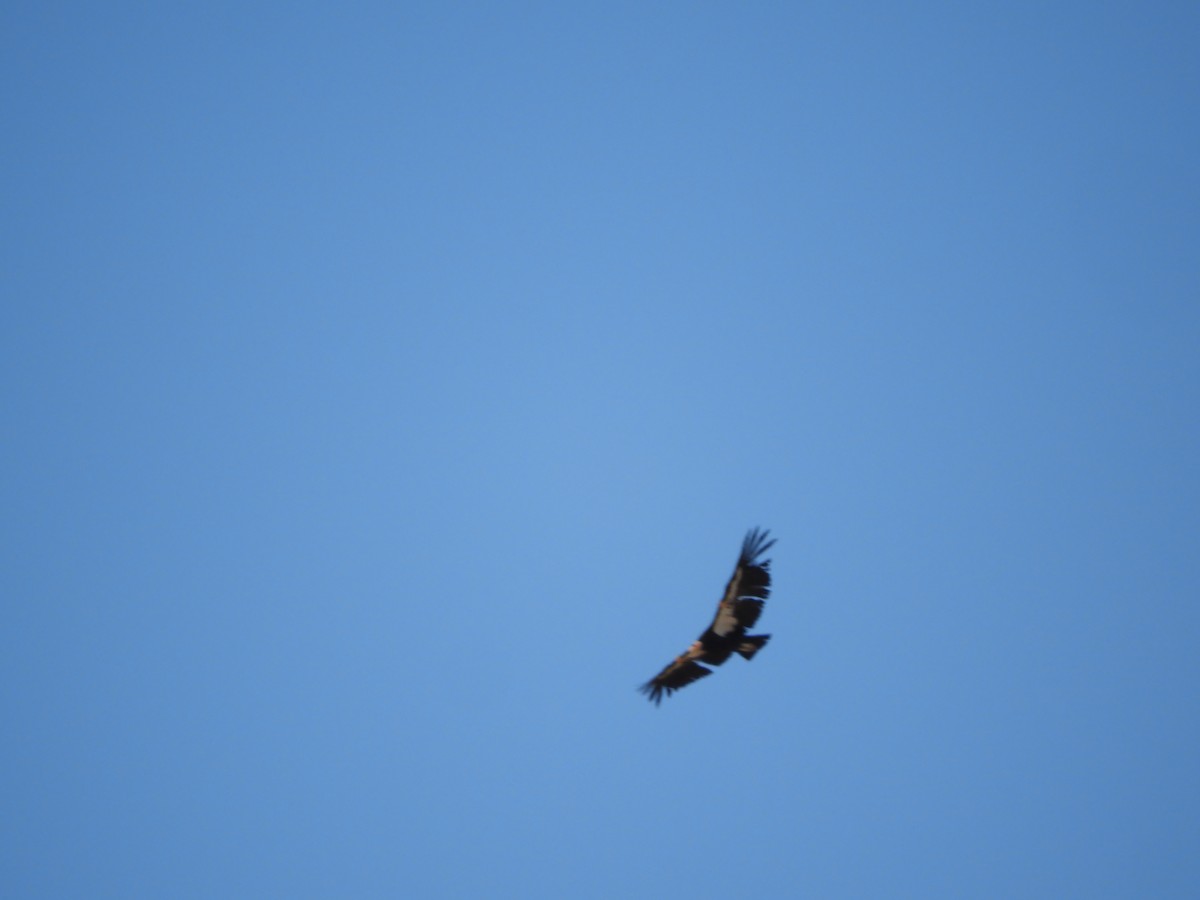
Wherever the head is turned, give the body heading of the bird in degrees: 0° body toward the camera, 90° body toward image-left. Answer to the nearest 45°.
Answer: approximately 90°
